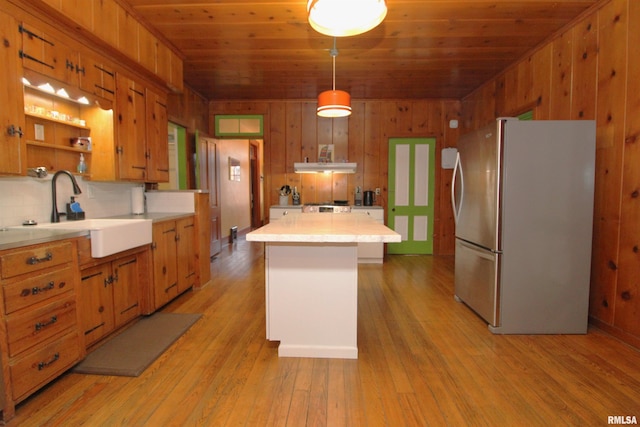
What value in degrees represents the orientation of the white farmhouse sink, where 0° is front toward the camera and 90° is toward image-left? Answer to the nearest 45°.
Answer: approximately 315°

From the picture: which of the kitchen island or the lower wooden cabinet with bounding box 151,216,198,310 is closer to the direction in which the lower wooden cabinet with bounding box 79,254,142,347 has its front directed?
the kitchen island

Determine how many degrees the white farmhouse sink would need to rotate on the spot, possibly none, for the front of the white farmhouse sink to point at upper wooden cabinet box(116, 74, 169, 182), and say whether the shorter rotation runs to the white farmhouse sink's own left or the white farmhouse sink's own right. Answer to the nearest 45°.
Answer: approximately 135° to the white farmhouse sink's own left

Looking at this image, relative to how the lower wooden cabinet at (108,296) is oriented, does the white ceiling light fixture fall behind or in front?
in front

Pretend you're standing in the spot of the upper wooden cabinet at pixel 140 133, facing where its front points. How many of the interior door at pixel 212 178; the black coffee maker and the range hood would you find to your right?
0

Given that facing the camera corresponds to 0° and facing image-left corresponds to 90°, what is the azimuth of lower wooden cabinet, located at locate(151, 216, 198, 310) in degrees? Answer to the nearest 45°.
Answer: approximately 315°

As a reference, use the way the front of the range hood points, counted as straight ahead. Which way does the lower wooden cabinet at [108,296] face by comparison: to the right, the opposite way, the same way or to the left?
to the left

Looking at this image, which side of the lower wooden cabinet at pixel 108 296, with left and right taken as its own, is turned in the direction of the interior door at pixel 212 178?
left

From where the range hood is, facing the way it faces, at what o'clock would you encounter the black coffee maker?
The black coffee maker is roughly at 8 o'clock from the range hood.

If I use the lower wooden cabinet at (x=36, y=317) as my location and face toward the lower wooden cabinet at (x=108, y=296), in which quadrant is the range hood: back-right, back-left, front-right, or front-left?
front-right

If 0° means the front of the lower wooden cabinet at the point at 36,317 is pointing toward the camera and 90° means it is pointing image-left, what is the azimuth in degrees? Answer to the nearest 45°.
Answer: approximately 315°

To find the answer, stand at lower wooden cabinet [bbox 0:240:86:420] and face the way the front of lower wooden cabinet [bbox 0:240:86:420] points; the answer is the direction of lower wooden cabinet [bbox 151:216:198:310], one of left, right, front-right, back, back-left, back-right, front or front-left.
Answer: left

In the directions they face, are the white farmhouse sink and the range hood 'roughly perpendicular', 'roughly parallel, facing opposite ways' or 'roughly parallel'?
roughly perpendicular

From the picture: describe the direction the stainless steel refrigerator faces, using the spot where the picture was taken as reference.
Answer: facing the viewer and to the left of the viewer

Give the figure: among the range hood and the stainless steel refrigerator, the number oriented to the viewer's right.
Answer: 0

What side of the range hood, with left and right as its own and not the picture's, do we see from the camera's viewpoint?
front

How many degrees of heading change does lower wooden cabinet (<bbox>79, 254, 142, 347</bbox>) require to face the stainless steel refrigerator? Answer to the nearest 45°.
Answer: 0° — it already faces it

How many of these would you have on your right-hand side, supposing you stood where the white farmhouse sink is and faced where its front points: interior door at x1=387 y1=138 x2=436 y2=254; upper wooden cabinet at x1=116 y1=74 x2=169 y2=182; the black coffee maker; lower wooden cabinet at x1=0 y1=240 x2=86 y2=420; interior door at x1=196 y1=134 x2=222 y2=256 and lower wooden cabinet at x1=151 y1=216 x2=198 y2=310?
1

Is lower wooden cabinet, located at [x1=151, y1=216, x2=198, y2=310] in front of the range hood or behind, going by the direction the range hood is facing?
in front

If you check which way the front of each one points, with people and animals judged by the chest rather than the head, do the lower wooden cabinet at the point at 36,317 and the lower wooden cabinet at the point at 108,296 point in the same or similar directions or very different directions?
same or similar directions
